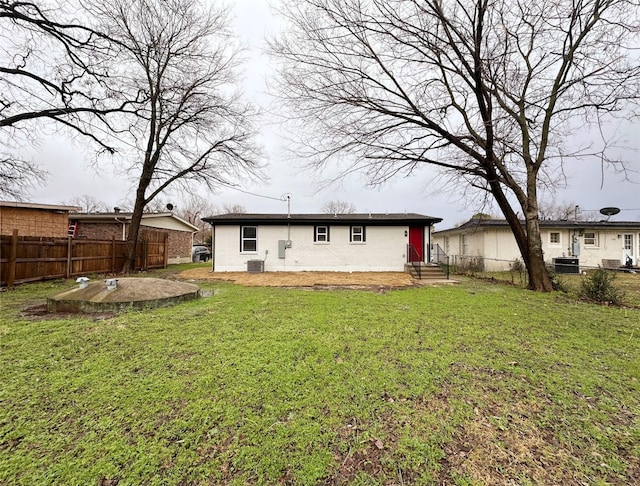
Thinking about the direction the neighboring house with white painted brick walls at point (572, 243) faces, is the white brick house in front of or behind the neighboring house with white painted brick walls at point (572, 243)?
behind

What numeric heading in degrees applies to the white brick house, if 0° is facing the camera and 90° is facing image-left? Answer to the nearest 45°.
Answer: approximately 180°

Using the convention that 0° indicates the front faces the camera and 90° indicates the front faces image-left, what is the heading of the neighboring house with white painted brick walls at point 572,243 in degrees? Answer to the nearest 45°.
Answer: approximately 180°

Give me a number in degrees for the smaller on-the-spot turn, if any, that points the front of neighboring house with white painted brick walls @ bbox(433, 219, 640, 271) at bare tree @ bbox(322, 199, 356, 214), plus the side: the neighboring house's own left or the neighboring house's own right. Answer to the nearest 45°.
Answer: approximately 45° to the neighboring house's own left

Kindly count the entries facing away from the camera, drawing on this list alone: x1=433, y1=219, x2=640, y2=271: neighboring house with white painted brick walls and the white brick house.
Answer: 2

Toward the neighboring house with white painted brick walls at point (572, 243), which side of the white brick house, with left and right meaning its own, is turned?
right

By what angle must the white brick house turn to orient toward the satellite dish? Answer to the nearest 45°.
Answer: approximately 90° to its right

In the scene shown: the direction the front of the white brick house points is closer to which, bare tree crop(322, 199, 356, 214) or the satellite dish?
the bare tree

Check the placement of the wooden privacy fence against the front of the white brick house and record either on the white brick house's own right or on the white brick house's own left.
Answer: on the white brick house's own left

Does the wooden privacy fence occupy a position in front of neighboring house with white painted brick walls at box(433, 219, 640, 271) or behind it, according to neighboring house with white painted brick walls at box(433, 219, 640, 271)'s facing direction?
behind

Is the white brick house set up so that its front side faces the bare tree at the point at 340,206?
yes
